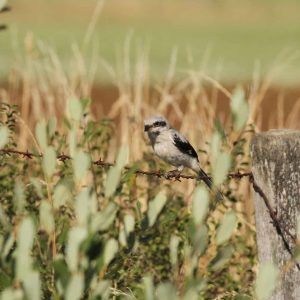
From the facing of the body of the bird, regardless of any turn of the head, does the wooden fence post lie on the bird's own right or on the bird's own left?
on the bird's own left

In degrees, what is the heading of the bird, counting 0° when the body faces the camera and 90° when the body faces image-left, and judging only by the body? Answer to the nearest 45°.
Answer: approximately 90°

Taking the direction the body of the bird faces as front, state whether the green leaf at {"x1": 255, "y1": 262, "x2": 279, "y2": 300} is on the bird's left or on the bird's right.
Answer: on the bird's left
